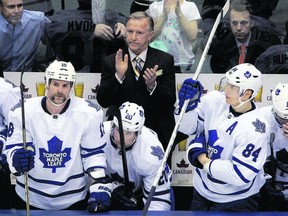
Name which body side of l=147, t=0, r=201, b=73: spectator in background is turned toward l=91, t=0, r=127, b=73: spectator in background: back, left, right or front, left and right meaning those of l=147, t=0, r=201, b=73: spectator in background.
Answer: right

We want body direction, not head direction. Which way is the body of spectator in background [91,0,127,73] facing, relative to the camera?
toward the camera

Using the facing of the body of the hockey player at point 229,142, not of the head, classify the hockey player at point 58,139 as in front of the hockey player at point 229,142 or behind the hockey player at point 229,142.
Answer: in front

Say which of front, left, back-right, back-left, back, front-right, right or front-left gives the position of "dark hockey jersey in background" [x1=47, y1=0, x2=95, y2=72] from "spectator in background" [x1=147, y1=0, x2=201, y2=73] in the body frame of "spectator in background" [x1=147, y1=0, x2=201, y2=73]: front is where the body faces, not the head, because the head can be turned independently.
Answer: right

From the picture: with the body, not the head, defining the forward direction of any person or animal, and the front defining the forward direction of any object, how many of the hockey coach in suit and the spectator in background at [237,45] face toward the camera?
2

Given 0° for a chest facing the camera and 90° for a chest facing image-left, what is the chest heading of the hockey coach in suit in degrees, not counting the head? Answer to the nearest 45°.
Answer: approximately 0°

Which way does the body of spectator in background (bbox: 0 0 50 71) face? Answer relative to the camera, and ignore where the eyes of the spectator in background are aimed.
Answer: toward the camera

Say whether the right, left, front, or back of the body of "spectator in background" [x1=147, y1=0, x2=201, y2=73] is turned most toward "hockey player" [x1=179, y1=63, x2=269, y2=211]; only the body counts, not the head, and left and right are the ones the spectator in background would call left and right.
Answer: front

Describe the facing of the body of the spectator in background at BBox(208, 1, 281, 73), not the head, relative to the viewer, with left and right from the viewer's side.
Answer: facing the viewer

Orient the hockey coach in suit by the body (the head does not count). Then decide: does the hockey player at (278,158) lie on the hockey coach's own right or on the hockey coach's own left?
on the hockey coach's own left

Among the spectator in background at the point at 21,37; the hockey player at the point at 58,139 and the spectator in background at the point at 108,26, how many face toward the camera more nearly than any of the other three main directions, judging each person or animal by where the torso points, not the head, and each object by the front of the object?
3

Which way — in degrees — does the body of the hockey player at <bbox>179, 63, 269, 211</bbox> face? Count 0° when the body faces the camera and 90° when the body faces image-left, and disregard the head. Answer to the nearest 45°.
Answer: approximately 45°

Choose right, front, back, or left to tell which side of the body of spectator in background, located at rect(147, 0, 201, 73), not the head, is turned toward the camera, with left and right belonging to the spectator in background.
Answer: front

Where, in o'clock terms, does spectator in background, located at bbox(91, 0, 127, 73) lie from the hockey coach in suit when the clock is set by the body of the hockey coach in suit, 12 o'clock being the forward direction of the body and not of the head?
The spectator in background is roughly at 5 o'clock from the hockey coach in suit.

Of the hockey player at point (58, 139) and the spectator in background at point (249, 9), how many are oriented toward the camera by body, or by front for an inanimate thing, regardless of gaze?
2
